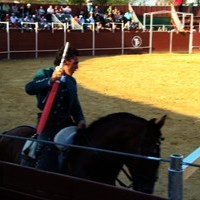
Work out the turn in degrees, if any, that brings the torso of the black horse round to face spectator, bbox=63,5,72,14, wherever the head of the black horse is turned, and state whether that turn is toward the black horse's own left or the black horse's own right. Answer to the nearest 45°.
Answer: approximately 90° to the black horse's own left

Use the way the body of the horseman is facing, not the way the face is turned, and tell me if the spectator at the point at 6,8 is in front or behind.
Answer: behind

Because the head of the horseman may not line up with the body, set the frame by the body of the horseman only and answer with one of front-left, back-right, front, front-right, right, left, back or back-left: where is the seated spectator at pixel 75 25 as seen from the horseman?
back-left

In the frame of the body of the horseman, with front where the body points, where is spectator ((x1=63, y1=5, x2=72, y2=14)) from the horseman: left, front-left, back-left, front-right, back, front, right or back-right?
back-left

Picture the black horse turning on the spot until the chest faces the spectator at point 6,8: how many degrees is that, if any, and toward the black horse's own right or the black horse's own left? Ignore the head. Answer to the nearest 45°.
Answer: approximately 90° to the black horse's own left

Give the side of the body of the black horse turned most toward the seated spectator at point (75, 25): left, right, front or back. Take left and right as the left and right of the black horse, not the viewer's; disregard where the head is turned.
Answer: left

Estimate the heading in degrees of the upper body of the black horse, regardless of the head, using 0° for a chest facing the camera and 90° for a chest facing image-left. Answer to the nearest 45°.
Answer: approximately 270°

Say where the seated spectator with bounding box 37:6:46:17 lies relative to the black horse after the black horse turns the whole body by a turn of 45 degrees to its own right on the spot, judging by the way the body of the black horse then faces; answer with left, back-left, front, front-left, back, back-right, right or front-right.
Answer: back-left

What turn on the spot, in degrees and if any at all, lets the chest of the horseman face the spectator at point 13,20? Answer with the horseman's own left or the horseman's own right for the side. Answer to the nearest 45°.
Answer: approximately 135° to the horseman's own left
